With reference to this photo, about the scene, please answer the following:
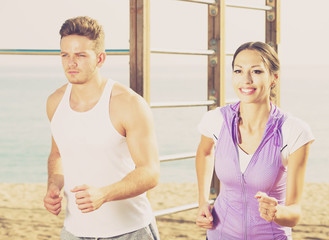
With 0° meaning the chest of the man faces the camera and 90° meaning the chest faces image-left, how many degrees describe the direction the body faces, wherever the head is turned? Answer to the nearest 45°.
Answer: approximately 45°

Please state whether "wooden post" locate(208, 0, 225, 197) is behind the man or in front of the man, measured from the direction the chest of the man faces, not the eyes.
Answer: behind

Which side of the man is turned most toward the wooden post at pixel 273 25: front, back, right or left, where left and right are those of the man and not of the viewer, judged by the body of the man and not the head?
back
